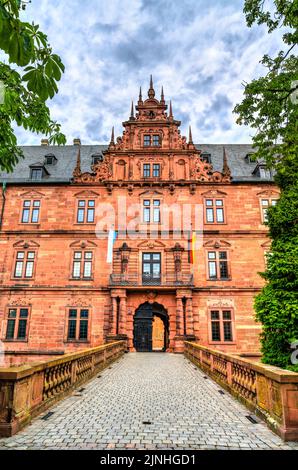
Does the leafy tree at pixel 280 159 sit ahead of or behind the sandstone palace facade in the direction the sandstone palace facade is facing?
ahead

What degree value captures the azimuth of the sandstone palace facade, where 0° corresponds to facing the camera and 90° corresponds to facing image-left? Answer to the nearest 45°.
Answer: approximately 0°
